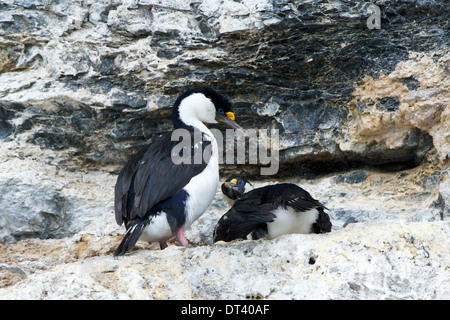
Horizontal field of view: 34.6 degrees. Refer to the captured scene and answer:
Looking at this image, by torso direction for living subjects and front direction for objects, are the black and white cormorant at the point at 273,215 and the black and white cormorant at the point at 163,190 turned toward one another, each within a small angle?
yes

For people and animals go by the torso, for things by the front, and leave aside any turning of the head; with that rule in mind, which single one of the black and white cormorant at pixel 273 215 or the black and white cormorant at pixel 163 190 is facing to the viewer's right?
the black and white cormorant at pixel 163 190

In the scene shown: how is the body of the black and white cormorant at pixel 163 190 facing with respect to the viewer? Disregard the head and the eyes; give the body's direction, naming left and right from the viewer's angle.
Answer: facing to the right of the viewer

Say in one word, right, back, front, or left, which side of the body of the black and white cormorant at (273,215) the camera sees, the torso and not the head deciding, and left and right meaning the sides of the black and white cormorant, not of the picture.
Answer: left

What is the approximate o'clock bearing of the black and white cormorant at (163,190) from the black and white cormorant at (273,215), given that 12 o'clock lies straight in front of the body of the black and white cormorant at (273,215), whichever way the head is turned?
the black and white cormorant at (163,190) is roughly at 12 o'clock from the black and white cormorant at (273,215).

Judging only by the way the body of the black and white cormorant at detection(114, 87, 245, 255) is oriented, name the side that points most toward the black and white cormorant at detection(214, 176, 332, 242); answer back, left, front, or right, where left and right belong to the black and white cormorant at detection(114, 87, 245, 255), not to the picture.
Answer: front

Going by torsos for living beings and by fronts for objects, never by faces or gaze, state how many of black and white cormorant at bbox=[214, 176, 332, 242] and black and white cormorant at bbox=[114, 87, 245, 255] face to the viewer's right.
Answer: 1

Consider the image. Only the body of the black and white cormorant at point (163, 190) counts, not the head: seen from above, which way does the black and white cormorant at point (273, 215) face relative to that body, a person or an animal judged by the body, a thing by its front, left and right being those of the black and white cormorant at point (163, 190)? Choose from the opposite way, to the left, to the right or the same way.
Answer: the opposite way
